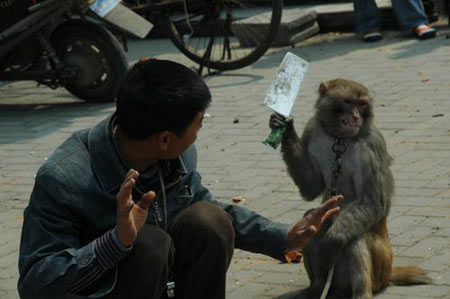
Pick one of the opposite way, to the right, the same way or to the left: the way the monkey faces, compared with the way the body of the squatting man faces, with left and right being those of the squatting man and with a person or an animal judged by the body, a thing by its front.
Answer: to the right

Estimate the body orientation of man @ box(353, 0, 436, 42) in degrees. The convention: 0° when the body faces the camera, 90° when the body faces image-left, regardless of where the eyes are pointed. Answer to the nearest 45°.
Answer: approximately 315°

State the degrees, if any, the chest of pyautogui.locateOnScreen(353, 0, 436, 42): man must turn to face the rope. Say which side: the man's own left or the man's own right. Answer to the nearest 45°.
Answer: approximately 45° to the man's own right

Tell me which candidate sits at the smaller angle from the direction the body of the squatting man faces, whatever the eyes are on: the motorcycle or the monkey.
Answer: the monkey

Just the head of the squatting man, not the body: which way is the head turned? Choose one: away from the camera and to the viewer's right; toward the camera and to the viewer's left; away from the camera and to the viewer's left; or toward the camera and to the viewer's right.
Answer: away from the camera and to the viewer's right

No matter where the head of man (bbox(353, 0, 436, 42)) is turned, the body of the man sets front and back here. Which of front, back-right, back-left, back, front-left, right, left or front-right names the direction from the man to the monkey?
front-right
